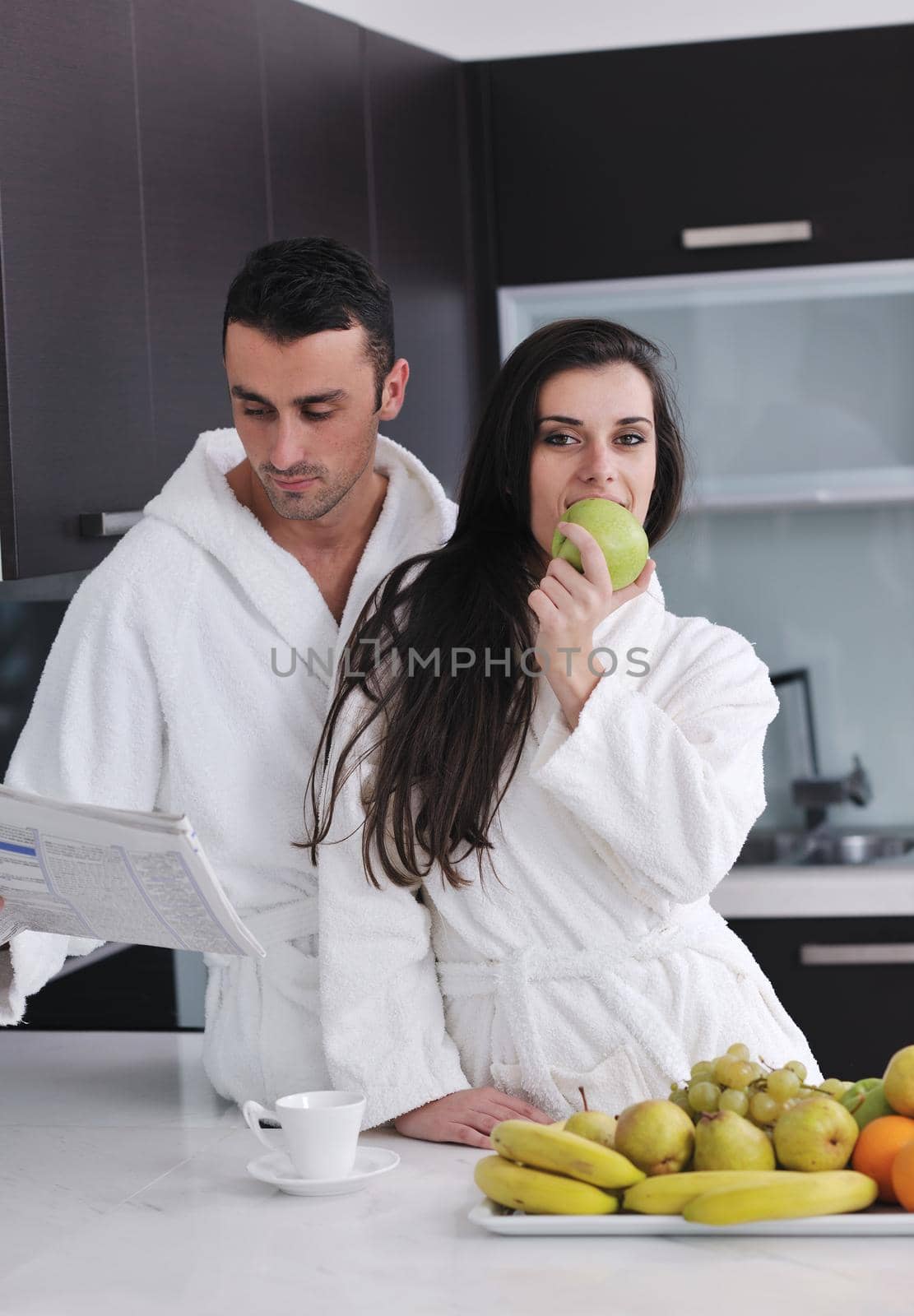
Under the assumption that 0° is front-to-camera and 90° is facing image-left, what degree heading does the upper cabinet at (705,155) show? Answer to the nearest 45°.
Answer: approximately 0°

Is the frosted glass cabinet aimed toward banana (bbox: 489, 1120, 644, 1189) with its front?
yes

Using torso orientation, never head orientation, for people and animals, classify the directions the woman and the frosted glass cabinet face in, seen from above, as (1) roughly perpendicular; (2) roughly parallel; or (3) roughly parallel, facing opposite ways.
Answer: roughly parallel

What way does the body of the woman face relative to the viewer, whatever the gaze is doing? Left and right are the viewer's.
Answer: facing the viewer

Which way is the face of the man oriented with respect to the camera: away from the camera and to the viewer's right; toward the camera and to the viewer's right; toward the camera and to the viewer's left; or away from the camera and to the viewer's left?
toward the camera and to the viewer's left

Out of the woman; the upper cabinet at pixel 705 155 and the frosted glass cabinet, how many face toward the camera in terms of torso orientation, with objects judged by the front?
3

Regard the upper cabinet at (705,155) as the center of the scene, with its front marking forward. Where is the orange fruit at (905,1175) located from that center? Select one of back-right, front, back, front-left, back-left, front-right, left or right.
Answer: front

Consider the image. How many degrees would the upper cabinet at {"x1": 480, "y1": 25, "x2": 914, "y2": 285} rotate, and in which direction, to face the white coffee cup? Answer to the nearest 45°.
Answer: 0° — it already faces it

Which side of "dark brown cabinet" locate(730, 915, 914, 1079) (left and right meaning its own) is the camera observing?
front

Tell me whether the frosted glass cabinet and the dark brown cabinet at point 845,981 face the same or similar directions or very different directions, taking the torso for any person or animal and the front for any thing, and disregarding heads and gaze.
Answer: same or similar directions
